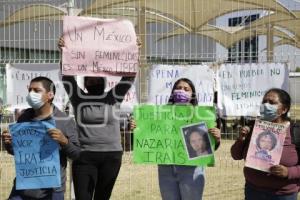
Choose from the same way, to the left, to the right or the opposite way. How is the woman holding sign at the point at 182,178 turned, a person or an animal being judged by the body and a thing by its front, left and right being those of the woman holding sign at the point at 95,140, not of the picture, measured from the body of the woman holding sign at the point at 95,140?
the same way

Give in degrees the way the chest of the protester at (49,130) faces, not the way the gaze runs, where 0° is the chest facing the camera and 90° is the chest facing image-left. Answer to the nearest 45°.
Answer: approximately 45°

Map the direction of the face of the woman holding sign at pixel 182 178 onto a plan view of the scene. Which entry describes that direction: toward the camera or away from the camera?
toward the camera

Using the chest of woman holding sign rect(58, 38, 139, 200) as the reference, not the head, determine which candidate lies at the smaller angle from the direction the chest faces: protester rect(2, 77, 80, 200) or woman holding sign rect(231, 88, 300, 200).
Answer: the protester

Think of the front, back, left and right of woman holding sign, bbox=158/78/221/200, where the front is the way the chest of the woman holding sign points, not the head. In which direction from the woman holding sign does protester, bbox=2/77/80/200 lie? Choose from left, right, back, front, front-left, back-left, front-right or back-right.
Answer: front-right

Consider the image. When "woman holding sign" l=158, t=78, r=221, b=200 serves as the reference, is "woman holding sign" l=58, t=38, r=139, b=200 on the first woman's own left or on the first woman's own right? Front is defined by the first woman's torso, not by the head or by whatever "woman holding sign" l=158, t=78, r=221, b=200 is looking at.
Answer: on the first woman's own right

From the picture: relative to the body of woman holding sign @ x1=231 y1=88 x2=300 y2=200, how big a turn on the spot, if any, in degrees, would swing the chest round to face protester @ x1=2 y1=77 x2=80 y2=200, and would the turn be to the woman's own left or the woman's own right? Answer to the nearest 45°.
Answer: approximately 45° to the woman's own right

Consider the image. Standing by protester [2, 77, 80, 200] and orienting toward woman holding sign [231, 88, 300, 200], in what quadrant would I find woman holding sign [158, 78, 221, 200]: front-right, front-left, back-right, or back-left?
front-left

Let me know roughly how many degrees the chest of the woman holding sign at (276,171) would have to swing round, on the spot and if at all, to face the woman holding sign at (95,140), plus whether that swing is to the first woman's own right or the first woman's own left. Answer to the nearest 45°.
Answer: approximately 45° to the first woman's own right

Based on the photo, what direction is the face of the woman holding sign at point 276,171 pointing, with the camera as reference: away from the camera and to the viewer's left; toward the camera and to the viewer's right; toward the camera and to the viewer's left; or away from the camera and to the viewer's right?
toward the camera and to the viewer's left

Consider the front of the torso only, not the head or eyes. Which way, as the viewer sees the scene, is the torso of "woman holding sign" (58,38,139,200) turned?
toward the camera

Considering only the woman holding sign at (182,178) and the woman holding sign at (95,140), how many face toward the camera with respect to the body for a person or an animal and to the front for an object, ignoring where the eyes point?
2
